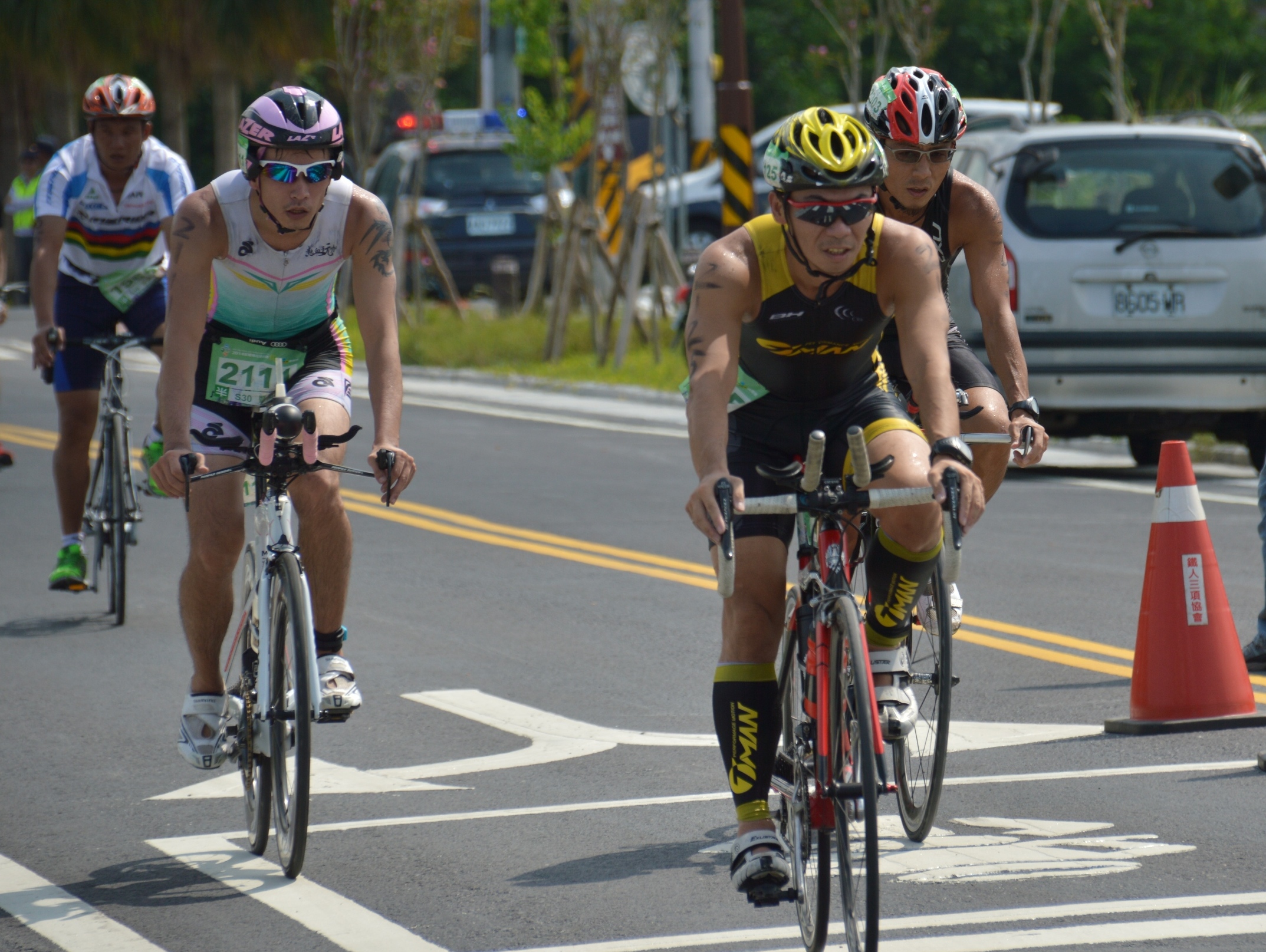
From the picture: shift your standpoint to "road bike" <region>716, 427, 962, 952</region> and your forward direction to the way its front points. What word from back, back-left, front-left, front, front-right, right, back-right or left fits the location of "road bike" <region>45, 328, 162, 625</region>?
back-right

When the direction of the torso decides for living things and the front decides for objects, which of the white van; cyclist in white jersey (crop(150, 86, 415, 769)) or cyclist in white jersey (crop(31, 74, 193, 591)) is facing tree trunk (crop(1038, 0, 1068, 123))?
the white van

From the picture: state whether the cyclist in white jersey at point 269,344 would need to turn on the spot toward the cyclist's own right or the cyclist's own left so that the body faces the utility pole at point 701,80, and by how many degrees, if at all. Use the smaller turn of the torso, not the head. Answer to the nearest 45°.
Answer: approximately 180°

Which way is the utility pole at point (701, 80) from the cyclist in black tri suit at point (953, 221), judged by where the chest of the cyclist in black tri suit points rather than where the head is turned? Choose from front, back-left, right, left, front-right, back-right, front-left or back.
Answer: back

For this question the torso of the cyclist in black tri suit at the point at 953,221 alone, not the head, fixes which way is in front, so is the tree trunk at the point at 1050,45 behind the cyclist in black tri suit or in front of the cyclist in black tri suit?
behind

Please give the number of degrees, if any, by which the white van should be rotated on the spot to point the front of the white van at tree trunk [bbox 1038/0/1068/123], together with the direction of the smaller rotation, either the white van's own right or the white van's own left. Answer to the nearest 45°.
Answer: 0° — it already faces it

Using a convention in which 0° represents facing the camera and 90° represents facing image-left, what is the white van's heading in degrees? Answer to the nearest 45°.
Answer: approximately 180°
